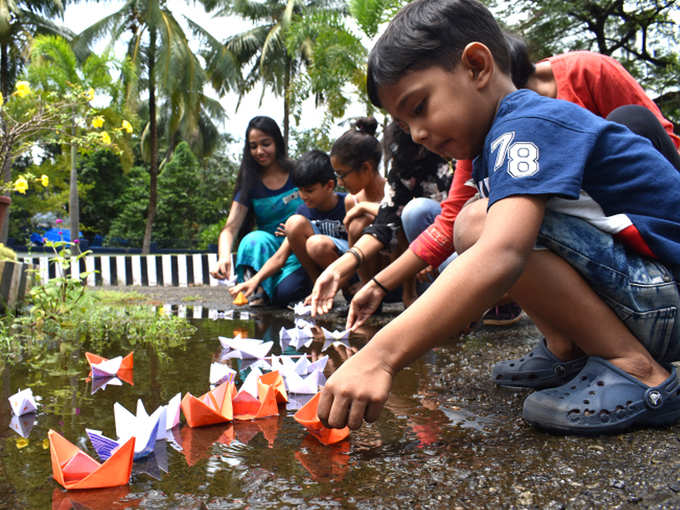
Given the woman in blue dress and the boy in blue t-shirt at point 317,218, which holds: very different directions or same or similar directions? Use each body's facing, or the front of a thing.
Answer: same or similar directions

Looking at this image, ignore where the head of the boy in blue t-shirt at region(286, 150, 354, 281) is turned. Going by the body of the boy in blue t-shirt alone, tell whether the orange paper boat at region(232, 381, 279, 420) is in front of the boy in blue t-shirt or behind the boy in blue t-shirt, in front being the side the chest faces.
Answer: in front

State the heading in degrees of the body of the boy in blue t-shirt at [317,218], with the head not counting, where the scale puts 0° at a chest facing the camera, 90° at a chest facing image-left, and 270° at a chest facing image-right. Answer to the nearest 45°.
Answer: approximately 45°

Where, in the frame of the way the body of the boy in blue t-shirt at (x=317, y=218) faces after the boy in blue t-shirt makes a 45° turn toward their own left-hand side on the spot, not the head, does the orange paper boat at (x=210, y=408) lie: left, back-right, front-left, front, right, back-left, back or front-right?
front

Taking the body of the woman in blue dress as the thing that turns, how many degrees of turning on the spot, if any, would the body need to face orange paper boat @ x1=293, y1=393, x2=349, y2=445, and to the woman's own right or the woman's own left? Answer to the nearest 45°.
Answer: approximately 45° to the woman's own left

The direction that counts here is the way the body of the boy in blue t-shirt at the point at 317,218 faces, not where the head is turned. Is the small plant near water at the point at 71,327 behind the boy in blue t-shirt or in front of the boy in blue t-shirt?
in front

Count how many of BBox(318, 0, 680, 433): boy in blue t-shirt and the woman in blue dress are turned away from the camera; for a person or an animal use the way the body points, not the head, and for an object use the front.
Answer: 0

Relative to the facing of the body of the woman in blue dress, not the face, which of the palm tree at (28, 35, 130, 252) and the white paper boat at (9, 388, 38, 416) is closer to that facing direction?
the white paper boat

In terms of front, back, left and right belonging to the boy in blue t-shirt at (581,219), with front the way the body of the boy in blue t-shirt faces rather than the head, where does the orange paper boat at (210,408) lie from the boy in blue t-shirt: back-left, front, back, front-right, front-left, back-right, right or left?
front

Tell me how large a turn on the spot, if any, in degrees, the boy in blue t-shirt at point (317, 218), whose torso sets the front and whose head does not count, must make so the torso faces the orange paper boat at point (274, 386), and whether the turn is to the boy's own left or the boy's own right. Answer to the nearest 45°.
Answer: approximately 45° to the boy's own left

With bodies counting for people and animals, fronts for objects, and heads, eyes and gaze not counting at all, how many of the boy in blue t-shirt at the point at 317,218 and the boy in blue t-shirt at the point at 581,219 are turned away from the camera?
0

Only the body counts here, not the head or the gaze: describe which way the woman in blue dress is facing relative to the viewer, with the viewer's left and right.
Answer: facing the viewer and to the left of the viewer

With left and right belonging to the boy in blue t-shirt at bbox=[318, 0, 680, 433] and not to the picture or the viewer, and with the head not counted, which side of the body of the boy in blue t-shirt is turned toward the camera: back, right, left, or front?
left
